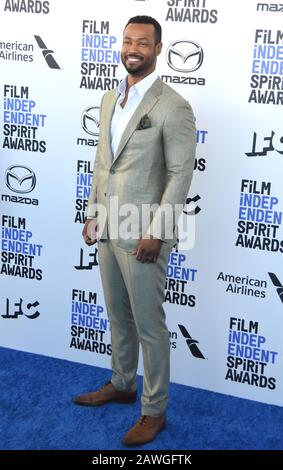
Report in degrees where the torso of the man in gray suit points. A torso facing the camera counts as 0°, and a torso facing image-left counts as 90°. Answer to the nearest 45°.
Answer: approximately 45°
